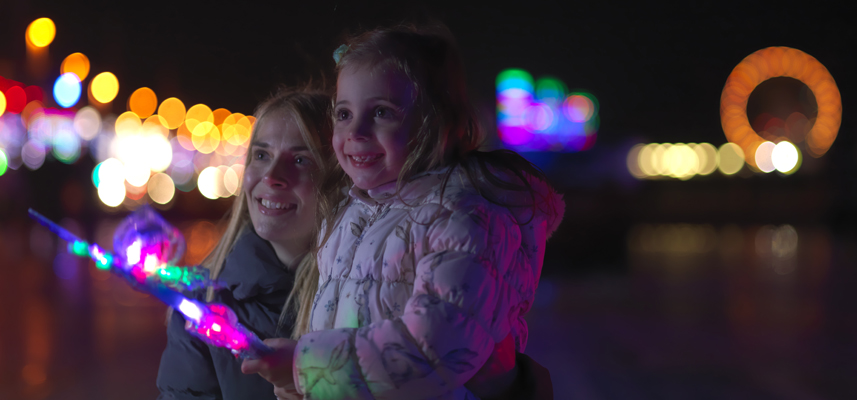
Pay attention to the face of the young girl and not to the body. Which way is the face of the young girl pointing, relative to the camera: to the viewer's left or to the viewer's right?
to the viewer's left

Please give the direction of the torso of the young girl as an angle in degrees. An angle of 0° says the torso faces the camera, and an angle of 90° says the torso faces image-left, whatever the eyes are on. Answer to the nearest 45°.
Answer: approximately 45°
